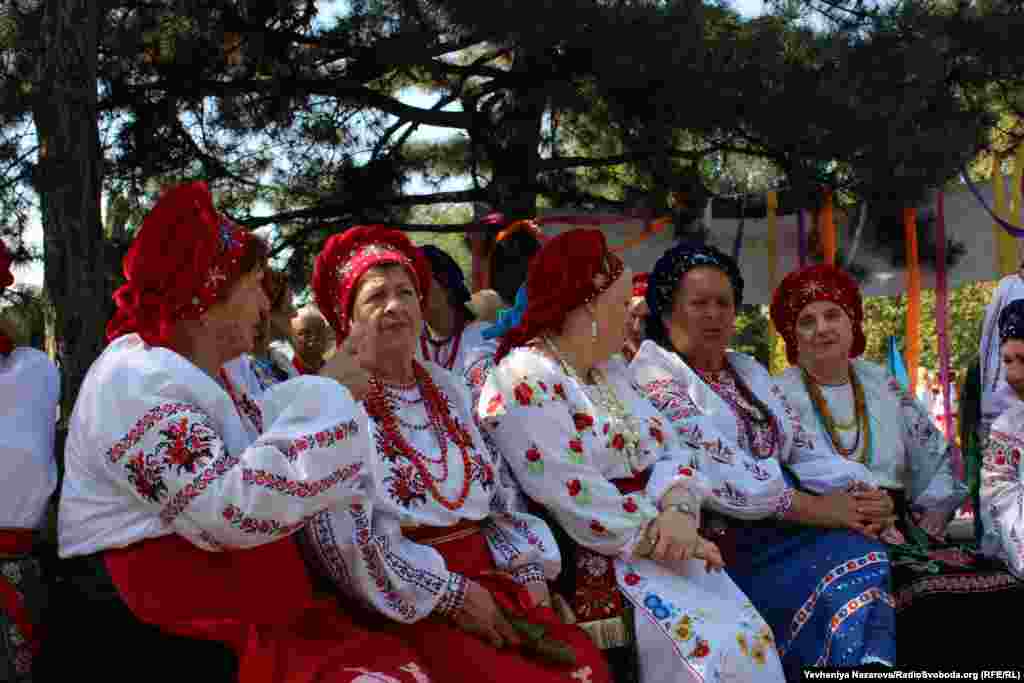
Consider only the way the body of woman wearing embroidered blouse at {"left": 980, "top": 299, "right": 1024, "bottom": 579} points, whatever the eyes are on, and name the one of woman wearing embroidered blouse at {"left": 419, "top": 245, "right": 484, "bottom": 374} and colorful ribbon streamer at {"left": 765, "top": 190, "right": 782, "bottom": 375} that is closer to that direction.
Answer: the woman wearing embroidered blouse

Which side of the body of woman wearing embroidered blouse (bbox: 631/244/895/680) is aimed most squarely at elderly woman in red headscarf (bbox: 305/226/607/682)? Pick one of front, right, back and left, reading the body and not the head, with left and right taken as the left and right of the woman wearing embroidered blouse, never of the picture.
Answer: right

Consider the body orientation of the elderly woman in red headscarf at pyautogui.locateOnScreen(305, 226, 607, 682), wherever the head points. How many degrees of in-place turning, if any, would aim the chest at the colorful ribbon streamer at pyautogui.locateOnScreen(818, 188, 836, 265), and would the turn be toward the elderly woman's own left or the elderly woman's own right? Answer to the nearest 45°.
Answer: approximately 90° to the elderly woman's own left

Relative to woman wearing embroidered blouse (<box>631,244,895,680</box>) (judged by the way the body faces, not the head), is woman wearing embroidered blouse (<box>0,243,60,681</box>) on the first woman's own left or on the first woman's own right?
on the first woman's own right

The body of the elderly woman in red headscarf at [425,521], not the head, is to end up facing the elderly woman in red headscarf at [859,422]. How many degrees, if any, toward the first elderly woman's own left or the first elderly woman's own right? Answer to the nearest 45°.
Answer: approximately 90° to the first elderly woman's own left

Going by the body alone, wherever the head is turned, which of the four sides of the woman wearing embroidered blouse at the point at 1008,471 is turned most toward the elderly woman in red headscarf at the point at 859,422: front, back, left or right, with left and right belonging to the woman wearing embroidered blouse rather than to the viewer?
right

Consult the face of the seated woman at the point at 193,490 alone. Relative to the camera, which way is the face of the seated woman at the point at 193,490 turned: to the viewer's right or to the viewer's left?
to the viewer's right

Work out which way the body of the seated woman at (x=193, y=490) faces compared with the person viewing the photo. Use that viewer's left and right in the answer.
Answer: facing to the right of the viewer

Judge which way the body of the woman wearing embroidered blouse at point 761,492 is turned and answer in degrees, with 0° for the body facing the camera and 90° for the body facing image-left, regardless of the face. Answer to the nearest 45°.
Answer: approximately 315°
